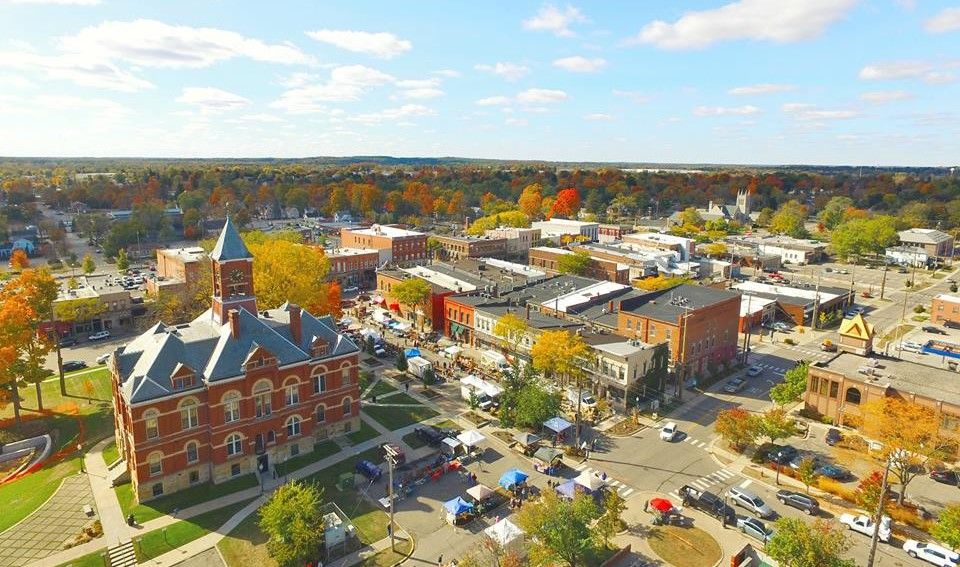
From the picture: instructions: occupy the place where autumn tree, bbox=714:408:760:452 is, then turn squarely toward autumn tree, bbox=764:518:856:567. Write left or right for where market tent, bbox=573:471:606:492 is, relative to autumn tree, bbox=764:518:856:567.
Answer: right

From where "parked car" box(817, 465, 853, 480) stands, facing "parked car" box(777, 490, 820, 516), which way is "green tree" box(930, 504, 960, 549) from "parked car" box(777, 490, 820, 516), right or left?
left

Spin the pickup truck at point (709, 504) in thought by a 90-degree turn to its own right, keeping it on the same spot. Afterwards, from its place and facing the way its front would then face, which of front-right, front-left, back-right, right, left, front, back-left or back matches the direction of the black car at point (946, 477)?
back

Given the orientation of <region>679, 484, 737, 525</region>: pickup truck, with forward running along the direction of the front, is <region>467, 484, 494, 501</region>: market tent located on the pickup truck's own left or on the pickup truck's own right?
on the pickup truck's own right

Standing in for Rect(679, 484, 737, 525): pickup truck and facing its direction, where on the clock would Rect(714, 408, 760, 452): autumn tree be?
The autumn tree is roughly at 8 o'clock from the pickup truck.

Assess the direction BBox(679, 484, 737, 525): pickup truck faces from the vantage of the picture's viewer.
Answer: facing the viewer and to the right of the viewer
